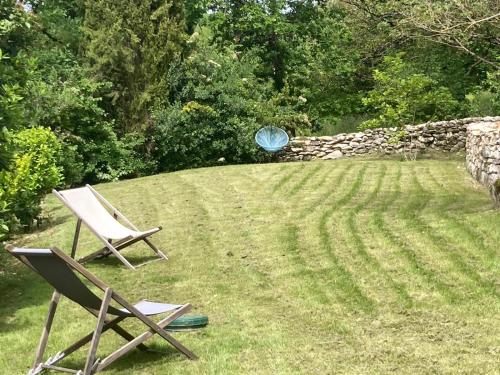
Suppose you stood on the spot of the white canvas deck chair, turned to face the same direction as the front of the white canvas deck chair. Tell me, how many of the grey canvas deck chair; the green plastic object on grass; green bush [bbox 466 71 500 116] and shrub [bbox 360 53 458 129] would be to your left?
2

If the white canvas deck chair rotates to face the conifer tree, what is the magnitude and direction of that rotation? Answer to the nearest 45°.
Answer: approximately 135° to its left

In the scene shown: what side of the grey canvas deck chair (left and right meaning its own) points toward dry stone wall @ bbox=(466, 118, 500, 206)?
front

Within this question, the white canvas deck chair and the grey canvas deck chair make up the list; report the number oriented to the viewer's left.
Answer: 0

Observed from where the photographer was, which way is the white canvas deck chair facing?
facing the viewer and to the right of the viewer

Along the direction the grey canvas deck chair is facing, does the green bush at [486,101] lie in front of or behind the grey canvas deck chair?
in front

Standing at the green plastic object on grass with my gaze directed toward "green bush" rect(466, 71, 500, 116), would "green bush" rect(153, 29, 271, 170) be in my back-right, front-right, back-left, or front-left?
front-left

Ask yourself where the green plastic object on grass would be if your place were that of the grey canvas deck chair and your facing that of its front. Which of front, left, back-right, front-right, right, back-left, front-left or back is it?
front

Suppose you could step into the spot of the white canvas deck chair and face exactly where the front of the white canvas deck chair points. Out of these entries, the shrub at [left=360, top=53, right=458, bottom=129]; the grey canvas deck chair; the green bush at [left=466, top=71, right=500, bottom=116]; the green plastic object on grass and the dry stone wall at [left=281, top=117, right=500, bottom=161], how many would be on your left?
3

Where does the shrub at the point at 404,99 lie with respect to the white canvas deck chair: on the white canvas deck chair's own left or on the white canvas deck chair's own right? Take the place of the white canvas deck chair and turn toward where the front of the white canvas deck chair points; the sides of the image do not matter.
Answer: on the white canvas deck chair's own left

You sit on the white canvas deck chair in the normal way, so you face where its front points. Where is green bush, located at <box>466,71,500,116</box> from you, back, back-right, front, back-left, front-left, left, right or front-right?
left

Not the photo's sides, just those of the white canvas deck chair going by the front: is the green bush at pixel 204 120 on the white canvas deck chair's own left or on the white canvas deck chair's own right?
on the white canvas deck chair's own left
